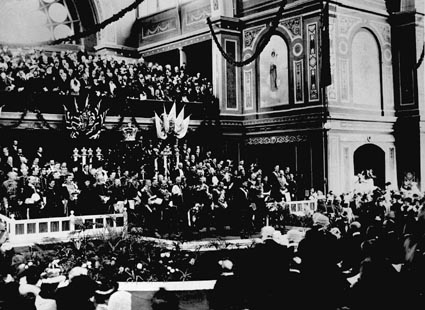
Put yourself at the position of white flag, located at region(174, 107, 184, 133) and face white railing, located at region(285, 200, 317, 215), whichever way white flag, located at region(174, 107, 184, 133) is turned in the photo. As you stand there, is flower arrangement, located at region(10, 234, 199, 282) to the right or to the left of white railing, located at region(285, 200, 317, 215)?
right

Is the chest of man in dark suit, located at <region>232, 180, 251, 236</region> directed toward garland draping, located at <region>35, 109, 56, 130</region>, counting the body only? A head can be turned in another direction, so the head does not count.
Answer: no

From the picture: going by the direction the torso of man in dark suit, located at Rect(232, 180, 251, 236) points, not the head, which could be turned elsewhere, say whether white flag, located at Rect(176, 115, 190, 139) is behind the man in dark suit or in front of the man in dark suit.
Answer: behind

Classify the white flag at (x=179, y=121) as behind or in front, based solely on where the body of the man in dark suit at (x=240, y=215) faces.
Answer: behind

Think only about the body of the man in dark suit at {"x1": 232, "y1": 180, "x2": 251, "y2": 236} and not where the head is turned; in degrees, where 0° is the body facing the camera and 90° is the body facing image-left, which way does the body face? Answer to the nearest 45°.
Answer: approximately 315°

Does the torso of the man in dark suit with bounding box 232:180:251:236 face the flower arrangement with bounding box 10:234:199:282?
no

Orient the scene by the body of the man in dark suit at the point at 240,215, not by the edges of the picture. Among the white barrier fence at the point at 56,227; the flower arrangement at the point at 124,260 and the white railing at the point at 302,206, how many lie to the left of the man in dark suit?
1

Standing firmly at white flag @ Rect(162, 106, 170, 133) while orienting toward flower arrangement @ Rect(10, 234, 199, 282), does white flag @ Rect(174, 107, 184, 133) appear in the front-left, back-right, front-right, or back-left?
back-left

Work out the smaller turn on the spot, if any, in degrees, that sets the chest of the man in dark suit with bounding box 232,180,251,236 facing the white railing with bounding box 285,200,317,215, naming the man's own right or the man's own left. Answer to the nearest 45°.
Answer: approximately 90° to the man's own left

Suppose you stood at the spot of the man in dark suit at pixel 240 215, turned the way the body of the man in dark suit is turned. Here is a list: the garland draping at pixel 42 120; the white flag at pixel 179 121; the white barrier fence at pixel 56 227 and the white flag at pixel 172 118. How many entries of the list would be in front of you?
0

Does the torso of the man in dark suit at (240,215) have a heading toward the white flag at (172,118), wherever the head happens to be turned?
no

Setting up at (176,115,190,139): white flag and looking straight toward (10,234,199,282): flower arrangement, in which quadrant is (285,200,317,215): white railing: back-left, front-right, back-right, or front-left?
front-left
